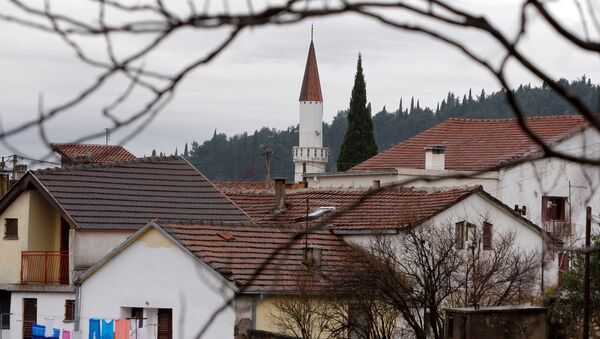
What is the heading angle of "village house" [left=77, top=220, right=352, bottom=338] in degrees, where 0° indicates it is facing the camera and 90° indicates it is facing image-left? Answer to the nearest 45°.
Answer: approximately 45°

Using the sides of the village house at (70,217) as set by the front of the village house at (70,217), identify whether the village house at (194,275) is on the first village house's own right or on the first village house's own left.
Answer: on the first village house's own left

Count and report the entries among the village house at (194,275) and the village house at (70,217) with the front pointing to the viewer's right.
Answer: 0

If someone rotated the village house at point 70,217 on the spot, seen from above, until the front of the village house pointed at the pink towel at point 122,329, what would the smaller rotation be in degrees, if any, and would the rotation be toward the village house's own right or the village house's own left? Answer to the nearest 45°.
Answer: approximately 45° to the village house's own left

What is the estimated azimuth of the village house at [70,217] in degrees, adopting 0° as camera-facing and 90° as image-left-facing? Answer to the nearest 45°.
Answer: approximately 45°

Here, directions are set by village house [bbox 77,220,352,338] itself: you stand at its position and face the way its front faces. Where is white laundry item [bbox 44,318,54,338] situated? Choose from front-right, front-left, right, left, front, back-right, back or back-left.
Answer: right

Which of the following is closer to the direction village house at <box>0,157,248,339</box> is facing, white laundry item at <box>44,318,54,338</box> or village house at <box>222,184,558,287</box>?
the white laundry item

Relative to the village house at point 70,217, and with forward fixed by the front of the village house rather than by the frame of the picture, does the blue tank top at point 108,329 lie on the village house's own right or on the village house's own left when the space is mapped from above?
on the village house's own left

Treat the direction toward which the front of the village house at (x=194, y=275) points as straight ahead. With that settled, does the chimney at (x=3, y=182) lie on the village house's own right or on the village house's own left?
on the village house's own right

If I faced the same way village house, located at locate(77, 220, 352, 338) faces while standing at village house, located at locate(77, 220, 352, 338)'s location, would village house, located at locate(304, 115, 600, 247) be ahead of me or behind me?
behind

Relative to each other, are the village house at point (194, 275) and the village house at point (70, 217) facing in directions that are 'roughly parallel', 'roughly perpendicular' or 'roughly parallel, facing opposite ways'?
roughly parallel

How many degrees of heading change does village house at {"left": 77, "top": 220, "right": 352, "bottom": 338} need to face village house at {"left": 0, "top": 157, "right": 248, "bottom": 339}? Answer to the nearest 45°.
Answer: approximately 90° to its right
